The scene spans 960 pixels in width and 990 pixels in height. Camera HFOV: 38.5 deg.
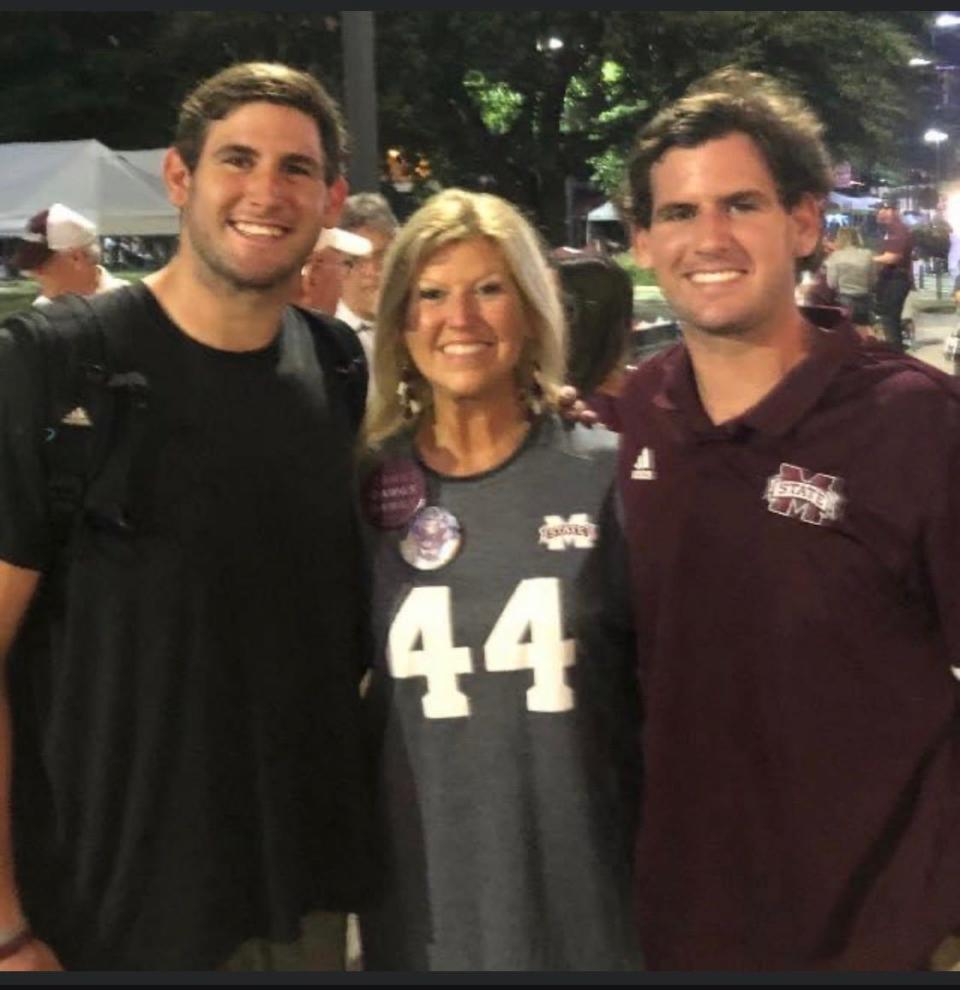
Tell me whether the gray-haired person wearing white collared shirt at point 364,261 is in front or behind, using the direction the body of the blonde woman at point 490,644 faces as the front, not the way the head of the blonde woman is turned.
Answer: behind

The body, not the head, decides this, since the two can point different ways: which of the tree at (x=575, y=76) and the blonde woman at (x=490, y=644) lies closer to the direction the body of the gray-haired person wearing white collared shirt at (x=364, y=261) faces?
the blonde woman

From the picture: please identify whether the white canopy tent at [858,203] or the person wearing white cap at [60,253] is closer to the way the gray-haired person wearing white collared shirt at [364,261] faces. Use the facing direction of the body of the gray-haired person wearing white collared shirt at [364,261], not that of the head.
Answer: the person wearing white cap

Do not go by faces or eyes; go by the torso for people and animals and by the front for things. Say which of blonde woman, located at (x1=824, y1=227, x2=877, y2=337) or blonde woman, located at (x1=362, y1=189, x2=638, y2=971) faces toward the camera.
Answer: blonde woman, located at (x1=362, y1=189, x2=638, y2=971)

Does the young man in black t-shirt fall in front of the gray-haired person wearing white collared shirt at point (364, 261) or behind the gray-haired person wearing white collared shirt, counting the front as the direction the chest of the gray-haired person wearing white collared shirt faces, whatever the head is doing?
in front

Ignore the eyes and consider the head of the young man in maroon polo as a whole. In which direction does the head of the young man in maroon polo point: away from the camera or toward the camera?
toward the camera

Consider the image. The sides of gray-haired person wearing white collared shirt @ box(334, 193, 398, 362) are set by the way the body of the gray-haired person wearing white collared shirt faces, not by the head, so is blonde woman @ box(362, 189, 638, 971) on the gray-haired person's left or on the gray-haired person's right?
on the gray-haired person's left

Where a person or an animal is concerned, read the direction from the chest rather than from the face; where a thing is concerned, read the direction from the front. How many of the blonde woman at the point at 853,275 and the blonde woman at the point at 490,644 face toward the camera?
1

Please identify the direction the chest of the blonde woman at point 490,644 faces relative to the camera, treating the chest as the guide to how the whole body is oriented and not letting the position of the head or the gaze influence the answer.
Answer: toward the camera

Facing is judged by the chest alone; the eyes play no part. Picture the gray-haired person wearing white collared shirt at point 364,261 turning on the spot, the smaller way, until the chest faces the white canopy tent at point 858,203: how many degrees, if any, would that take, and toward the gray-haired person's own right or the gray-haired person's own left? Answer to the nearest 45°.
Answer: approximately 180°

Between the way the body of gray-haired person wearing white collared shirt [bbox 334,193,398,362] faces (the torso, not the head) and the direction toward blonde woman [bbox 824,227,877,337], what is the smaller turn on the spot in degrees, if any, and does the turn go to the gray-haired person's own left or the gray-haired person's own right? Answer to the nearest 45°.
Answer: approximately 180°

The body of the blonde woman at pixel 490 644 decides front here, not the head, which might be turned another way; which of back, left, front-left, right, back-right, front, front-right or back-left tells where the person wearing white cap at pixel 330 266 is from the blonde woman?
back
